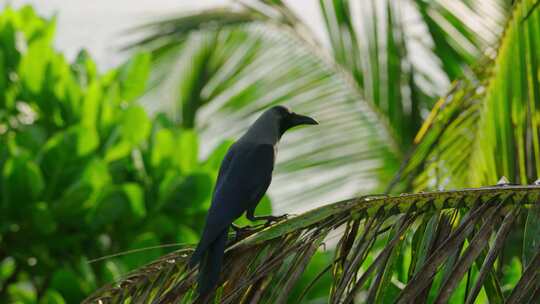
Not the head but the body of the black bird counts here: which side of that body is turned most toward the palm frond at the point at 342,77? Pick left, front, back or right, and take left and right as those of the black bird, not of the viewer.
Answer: left

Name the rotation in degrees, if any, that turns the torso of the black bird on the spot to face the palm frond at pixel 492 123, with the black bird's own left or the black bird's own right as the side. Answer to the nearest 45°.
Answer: approximately 45° to the black bird's own left

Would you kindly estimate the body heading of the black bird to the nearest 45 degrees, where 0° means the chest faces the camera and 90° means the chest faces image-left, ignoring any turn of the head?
approximately 270°
